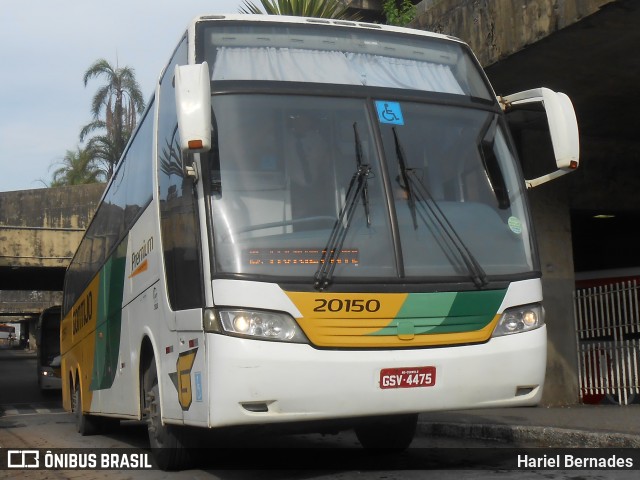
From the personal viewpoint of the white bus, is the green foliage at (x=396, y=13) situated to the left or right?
on its left

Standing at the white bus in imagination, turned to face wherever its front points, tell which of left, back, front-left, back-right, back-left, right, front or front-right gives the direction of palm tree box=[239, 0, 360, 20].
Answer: back-left

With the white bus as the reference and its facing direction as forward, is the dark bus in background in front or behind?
behind

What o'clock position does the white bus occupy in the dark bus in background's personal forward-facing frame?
The white bus is roughly at 12 o'clock from the dark bus in background.

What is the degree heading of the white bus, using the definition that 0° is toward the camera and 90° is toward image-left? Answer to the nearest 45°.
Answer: approximately 315°

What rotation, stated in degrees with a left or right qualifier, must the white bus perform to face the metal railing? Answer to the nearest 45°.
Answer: approximately 90° to its left
